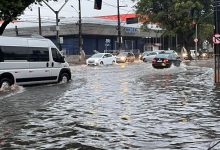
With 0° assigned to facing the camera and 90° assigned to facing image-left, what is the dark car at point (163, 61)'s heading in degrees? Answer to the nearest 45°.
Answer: approximately 225°

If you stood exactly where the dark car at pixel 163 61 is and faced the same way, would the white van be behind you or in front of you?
behind

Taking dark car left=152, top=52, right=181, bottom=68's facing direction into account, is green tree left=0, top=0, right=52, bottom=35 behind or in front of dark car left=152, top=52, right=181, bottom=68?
behind

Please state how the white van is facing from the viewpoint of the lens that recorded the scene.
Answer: facing away from the viewer and to the right of the viewer

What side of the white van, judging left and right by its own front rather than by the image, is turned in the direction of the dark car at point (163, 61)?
front

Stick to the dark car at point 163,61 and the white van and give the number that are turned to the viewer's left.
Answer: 0
